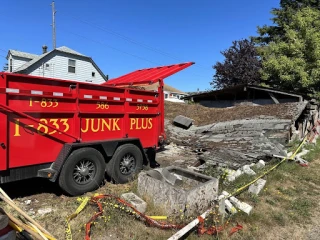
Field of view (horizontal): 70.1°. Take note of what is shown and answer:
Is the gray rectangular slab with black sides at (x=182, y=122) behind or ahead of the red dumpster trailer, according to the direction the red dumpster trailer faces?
behind

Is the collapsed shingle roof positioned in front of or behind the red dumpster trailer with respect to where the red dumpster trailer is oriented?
behind

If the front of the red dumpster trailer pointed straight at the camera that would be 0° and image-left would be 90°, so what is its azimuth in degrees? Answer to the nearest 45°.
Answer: approximately 45°

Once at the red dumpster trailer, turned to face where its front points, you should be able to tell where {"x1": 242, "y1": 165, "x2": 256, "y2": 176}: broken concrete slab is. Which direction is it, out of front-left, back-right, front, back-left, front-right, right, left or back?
back-left

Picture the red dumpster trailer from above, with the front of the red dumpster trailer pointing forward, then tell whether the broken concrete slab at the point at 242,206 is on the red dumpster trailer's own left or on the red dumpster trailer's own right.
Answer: on the red dumpster trailer's own left

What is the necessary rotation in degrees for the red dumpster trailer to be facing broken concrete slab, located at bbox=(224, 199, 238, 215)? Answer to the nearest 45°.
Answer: approximately 90° to its left

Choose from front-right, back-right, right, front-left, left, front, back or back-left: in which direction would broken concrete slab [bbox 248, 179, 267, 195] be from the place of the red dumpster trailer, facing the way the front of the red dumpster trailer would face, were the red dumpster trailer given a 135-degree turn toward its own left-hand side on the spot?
front

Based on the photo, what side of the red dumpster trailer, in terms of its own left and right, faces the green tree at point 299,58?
back

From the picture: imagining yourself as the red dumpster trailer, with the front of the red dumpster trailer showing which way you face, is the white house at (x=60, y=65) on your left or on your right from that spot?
on your right
